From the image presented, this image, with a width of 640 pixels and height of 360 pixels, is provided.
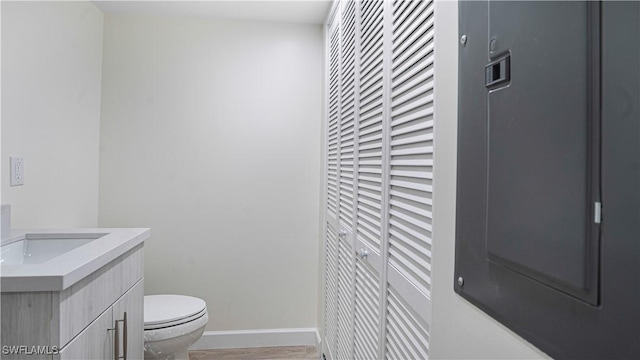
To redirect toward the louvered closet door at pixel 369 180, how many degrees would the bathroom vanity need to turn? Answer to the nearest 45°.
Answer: approximately 45° to its left

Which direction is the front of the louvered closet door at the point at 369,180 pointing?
to the viewer's left

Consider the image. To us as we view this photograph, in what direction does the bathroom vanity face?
facing the viewer and to the right of the viewer

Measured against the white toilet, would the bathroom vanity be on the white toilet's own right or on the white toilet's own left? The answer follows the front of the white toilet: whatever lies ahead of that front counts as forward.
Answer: on the white toilet's own right

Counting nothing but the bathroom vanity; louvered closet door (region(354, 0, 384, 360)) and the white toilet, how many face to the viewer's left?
1

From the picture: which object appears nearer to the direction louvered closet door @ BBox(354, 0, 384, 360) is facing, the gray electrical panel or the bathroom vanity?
the bathroom vanity

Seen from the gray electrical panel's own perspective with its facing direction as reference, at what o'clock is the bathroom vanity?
The bathroom vanity is roughly at 2 o'clock from the gray electrical panel.

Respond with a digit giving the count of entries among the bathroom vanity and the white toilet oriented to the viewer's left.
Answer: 0

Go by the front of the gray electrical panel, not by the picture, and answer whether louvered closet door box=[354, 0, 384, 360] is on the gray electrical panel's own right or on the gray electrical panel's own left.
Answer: on the gray electrical panel's own right

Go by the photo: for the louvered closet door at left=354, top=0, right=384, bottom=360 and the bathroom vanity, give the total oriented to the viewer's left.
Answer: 1

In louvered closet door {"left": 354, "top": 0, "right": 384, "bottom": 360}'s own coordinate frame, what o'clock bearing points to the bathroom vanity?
The bathroom vanity is roughly at 11 o'clock from the louvered closet door.
